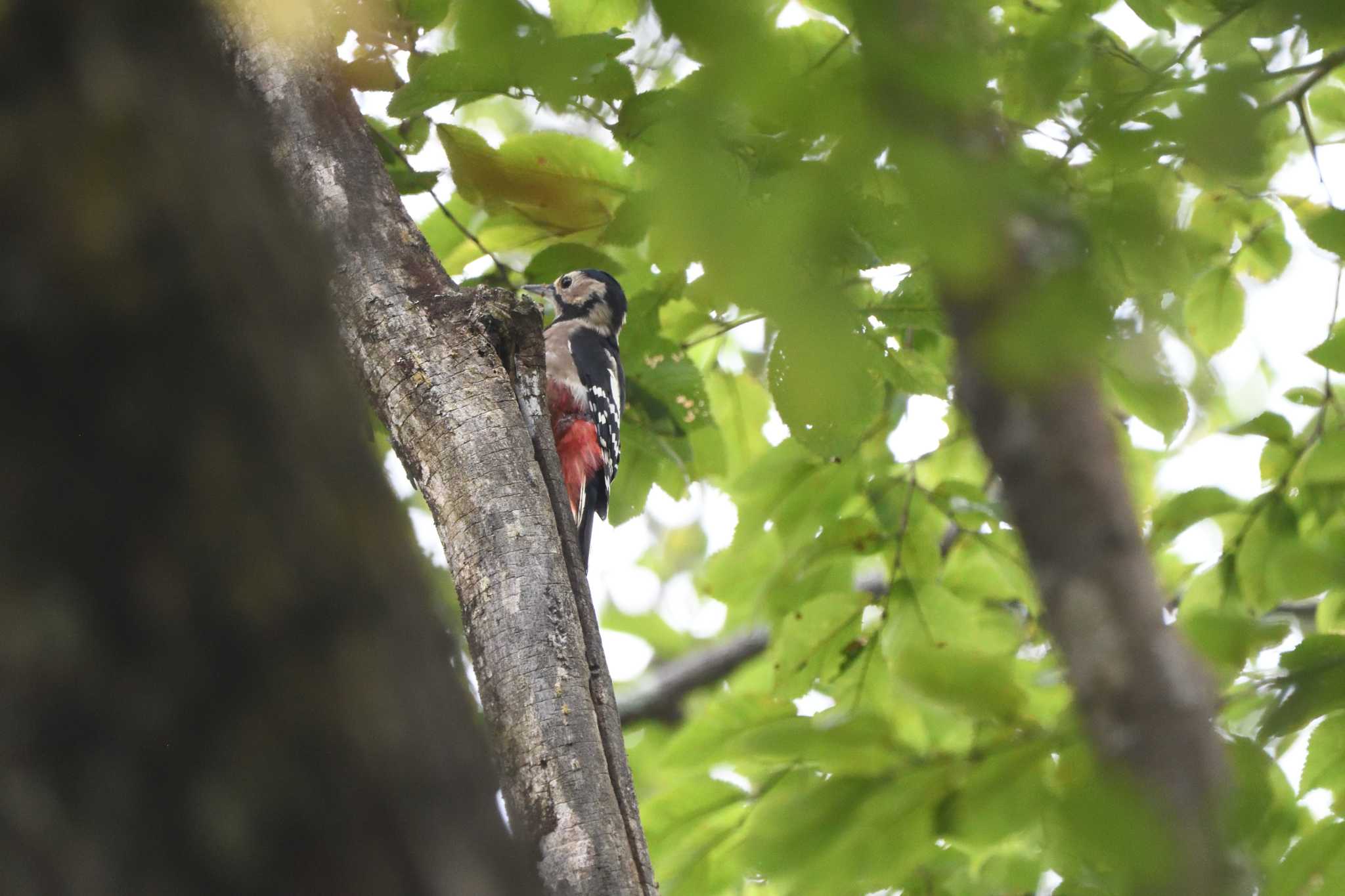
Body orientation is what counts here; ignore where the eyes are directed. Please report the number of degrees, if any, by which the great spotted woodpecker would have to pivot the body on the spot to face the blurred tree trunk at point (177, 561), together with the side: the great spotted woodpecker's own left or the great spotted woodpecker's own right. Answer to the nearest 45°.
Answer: approximately 90° to the great spotted woodpecker's own left

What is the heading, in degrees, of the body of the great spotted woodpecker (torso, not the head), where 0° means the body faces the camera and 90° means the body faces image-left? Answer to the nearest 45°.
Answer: approximately 90°

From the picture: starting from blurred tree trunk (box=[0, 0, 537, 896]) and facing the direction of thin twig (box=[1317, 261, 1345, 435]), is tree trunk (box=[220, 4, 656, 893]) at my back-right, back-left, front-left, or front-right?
front-left
